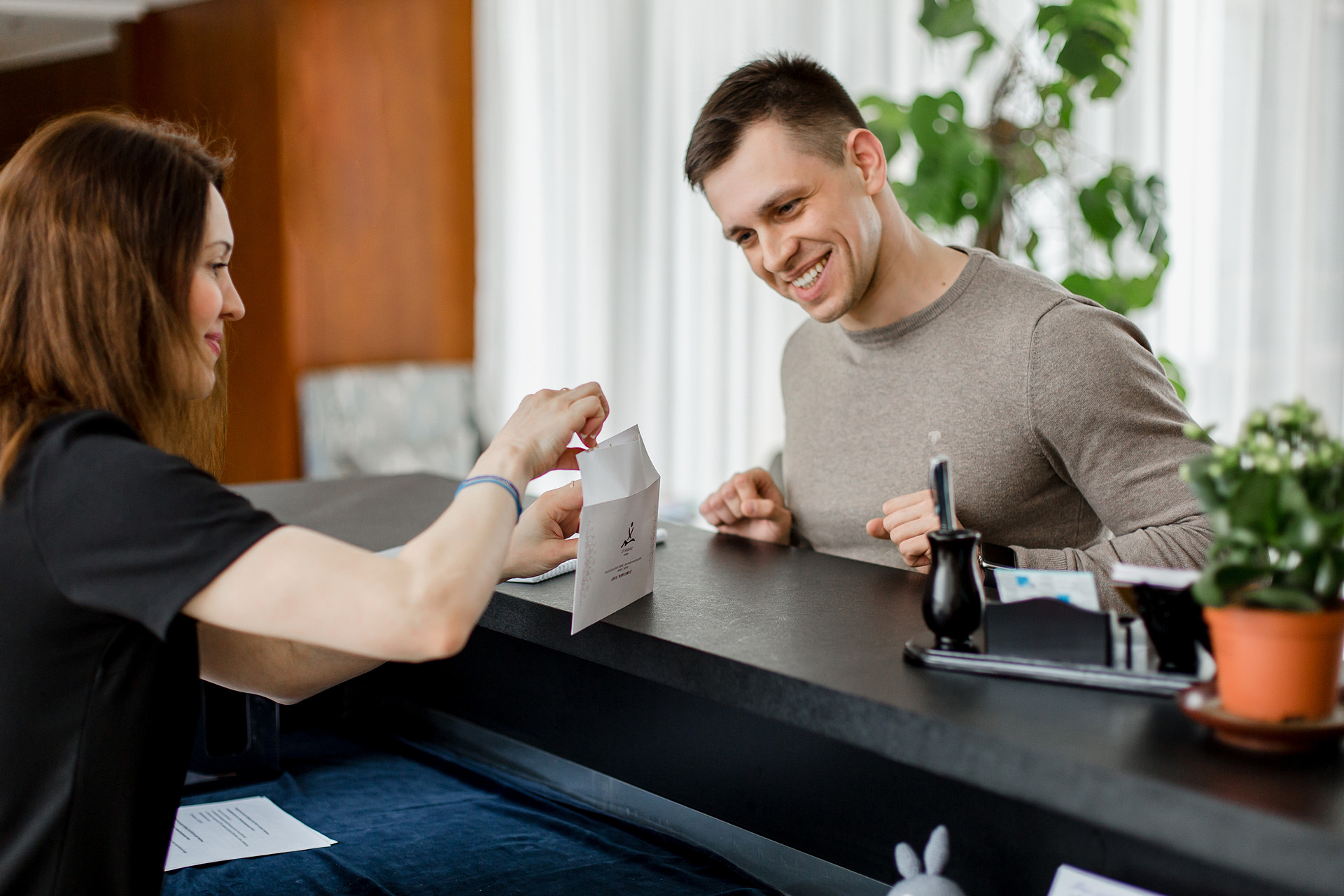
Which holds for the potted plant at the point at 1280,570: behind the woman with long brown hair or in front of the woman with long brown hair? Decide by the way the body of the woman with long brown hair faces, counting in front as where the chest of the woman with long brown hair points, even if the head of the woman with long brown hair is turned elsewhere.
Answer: in front

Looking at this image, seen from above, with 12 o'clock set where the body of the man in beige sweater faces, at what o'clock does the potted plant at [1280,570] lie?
The potted plant is roughly at 10 o'clock from the man in beige sweater.

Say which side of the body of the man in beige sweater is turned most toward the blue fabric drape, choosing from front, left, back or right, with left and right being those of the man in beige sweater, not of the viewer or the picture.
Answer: front

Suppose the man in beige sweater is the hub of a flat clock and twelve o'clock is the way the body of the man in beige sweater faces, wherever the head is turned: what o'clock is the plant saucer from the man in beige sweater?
The plant saucer is roughly at 10 o'clock from the man in beige sweater.

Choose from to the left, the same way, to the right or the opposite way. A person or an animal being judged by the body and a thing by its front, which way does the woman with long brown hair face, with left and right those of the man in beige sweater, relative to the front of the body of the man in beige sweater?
the opposite way

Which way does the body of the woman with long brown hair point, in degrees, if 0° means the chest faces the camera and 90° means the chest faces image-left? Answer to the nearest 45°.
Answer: approximately 270°

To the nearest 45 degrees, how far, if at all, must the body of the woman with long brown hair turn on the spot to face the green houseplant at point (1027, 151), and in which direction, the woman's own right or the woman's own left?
approximately 45° to the woman's own left

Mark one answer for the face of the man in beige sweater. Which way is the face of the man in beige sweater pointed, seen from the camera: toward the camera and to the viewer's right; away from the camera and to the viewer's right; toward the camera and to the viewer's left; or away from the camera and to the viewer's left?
toward the camera and to the viewer's left

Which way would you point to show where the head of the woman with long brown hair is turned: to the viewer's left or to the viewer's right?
to the viewer's right

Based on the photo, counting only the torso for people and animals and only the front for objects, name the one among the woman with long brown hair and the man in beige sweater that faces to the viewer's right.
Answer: the woman with long brown hair
